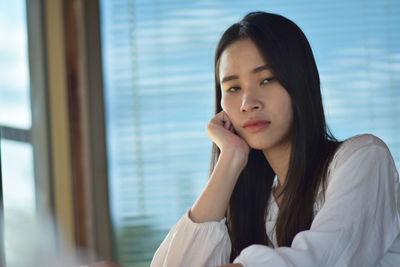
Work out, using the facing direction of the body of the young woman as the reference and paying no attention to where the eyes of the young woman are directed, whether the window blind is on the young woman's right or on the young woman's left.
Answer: on the young woman's right

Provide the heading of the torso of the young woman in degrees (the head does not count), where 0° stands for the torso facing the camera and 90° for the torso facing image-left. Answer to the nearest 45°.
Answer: approximately 45°
